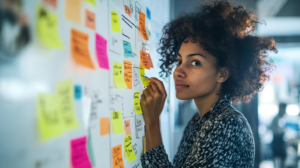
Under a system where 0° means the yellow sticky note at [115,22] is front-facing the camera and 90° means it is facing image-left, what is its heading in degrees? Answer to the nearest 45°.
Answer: approximately 315°

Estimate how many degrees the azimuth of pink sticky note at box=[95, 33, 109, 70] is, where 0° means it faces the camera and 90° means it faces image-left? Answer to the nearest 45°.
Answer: approximately 315°
